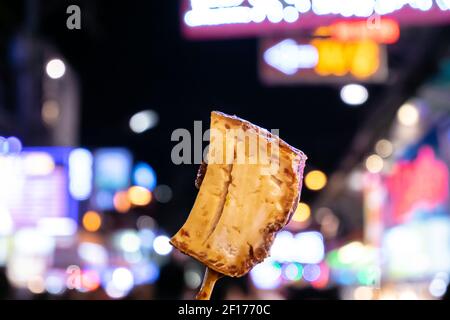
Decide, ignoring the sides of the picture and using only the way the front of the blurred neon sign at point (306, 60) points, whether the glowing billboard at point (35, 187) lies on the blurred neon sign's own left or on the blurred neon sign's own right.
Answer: on the blurred neon sign's own right

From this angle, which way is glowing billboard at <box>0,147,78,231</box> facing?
toward the camera

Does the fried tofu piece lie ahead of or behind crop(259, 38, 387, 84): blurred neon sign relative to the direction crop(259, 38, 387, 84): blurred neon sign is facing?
ahead

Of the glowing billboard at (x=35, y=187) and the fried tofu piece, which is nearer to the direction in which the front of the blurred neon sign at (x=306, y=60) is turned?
the fried tofu piece

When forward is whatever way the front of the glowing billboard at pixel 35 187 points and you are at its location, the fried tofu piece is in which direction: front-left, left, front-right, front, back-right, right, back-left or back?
front

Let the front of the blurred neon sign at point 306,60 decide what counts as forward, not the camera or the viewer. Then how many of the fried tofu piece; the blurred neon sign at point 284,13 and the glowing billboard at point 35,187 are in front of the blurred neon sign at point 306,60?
2

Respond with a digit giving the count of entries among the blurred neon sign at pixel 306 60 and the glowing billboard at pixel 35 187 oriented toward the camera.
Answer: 2
